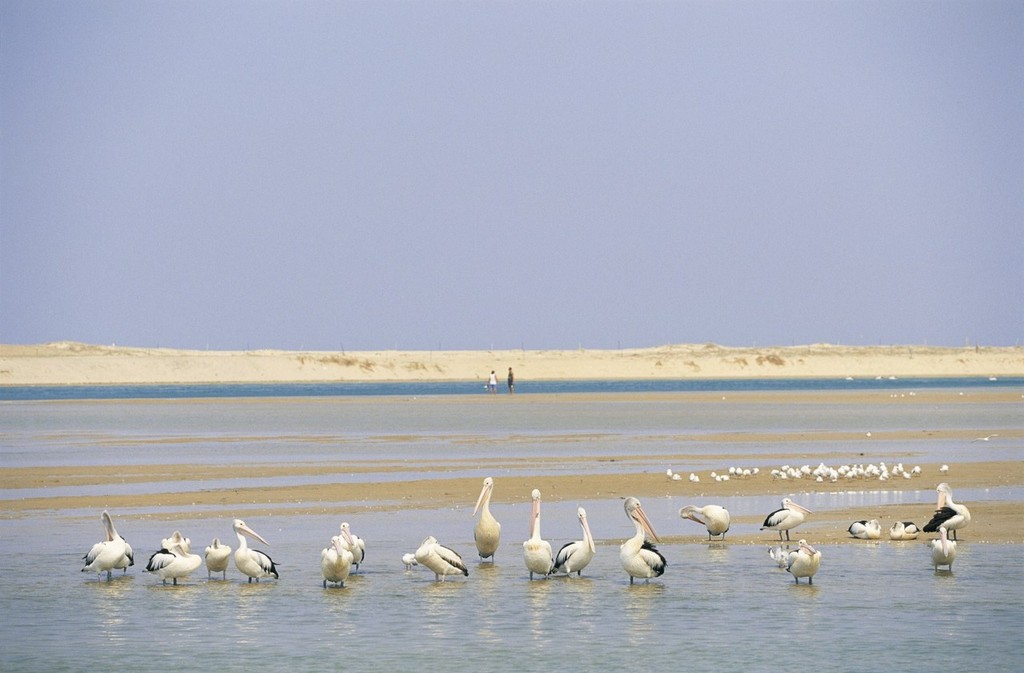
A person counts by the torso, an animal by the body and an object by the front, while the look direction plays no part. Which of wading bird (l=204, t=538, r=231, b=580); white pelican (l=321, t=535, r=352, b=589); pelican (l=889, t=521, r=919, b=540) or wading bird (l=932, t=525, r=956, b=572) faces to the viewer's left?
the pelican

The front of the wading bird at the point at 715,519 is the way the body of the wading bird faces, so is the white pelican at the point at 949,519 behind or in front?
behind

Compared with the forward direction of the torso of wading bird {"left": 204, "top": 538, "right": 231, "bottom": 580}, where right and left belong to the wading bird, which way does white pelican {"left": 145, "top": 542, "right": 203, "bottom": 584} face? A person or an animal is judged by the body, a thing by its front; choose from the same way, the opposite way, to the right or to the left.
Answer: to the left

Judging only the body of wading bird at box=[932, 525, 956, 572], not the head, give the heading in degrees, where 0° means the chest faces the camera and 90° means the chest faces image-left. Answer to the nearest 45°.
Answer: approximately 0°

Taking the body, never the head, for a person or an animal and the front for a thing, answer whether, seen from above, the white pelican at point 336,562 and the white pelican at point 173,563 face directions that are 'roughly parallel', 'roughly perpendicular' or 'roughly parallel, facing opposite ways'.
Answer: roughly perpendicular

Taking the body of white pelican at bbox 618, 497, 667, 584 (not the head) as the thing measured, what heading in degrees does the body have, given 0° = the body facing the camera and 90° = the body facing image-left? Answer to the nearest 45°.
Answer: approximately 45°

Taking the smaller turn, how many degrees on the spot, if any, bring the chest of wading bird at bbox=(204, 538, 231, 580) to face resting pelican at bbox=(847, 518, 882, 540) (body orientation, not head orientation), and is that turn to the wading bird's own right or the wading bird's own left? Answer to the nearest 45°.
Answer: approximately 90° to the wading bird's own left

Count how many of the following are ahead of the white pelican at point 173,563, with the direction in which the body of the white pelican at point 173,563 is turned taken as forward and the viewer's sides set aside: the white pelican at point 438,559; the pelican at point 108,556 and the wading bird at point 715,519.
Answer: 2

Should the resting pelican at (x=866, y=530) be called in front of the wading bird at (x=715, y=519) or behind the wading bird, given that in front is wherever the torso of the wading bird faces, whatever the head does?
behind

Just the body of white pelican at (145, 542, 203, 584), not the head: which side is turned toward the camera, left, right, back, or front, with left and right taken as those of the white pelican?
right

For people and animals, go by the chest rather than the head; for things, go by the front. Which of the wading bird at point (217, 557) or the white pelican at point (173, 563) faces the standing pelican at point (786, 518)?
the white pelican

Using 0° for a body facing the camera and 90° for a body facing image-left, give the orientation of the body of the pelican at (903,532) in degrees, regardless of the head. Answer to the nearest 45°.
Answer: approximately 90°

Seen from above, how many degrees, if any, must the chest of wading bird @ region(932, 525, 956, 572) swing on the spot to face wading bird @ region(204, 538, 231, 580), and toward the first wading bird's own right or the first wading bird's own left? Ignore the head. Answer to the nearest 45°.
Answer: approximately 90° to the first wading bird's own right

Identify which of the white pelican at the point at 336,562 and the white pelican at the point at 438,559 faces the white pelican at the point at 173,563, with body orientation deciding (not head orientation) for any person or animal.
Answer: the white pelican at the point at 438,559
